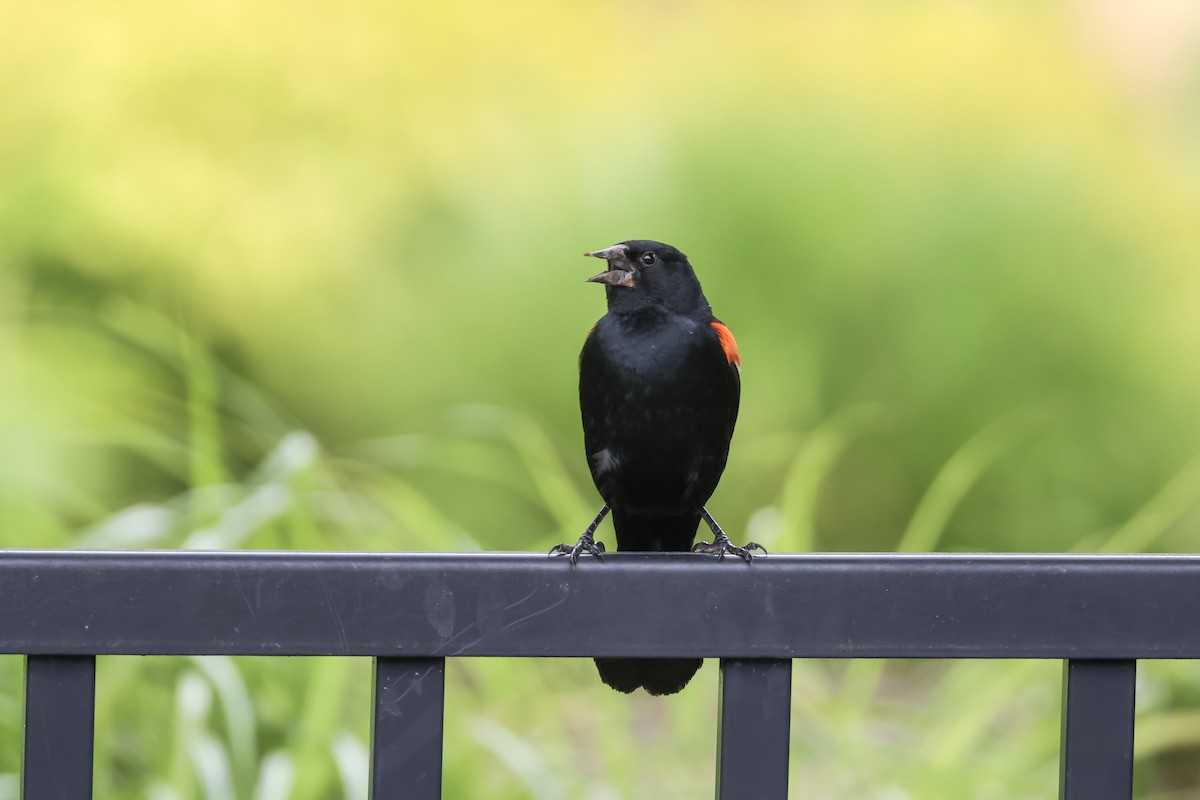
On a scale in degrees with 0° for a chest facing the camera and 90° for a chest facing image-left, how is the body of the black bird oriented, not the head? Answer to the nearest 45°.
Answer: approximately 0°
